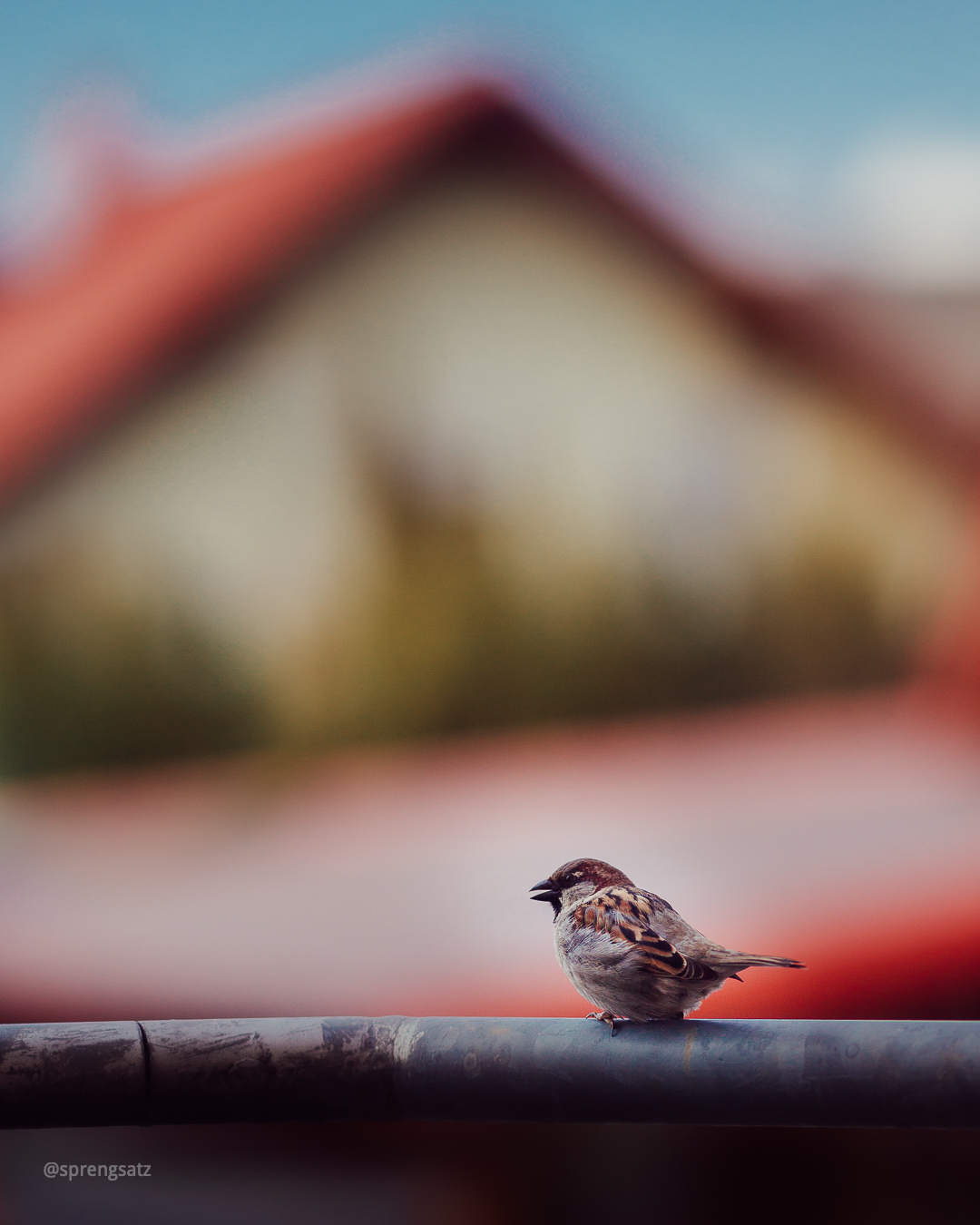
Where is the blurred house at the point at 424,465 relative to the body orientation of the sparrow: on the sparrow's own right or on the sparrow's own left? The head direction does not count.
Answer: on the sparrow's own right

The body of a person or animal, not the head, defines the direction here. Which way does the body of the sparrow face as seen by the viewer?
to the viewer's left
